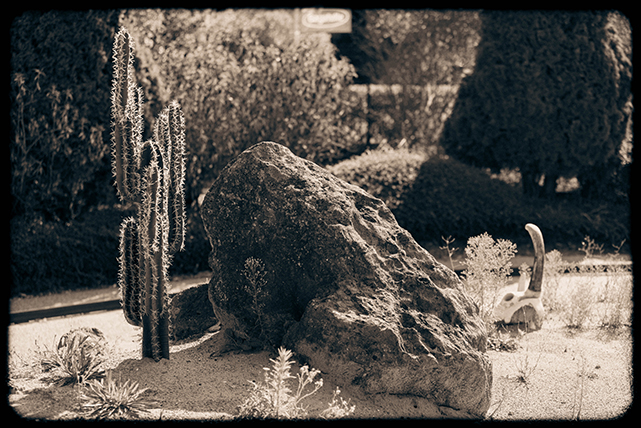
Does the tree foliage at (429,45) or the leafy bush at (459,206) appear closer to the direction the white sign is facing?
the leafy bush

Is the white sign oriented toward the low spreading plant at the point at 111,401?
yes

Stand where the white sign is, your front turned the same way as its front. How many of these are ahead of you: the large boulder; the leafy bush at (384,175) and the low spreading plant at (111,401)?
3

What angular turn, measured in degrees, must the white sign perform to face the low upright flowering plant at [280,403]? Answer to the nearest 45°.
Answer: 0° — it already faces it

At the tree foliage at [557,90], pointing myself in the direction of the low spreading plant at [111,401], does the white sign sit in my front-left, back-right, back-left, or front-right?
back-right

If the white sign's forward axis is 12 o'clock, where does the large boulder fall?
The large boulder is roughly at 12 o'clock from the white sign.

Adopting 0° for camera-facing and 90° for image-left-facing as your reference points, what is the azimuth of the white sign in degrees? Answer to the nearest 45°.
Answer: approximately 0°

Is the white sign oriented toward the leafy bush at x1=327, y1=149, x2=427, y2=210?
yes

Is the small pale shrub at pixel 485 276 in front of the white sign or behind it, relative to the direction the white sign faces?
in front
